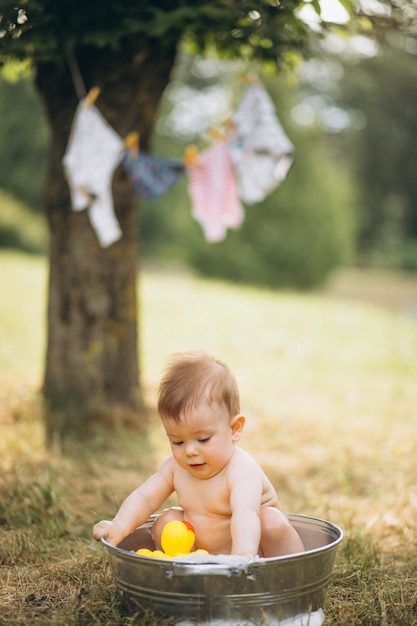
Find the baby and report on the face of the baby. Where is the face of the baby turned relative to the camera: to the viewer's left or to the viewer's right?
to the viewer's left

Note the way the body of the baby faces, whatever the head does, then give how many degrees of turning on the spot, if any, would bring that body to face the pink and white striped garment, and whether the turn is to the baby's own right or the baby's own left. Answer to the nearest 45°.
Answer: approximately 135° to the baby's own right

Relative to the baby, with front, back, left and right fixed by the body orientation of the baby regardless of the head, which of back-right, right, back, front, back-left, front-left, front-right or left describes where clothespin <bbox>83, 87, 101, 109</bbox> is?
back-right

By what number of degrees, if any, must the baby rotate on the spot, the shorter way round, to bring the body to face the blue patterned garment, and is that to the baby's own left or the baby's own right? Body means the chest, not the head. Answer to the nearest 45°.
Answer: approximately 135° to the baby's own right

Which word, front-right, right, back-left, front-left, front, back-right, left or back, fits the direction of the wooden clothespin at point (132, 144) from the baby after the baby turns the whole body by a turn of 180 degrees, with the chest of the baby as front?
front-left

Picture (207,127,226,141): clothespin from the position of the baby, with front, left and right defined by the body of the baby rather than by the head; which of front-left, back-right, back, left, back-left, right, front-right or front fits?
back-right

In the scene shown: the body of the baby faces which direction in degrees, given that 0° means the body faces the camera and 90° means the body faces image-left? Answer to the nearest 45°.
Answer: approximately 45°
